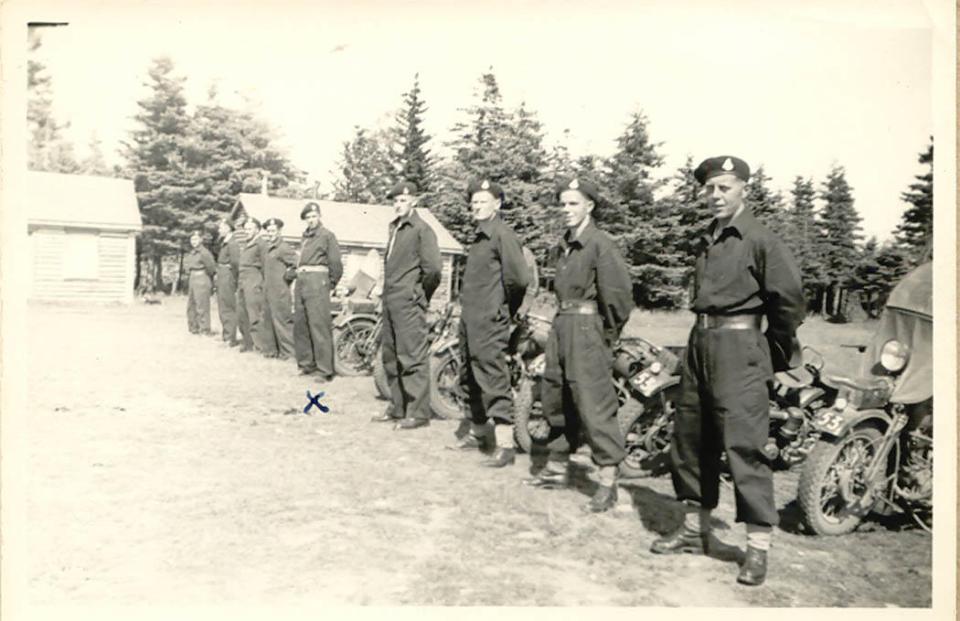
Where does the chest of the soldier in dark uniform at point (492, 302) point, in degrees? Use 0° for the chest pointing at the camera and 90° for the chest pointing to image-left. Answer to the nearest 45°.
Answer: approximately 45°

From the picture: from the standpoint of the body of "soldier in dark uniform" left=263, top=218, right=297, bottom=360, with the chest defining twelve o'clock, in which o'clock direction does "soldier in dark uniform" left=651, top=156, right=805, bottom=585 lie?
"soldier in dark uniform" left=651, top=156, right=805, bottom=585 is roughly at 10 o'clock from "soldier in dark uniform" left=263, top=218, right=297, bottom=360.

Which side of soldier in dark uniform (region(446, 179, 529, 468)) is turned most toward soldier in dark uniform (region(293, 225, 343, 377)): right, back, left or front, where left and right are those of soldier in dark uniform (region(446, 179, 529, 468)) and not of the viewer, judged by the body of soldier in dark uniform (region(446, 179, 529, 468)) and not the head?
right

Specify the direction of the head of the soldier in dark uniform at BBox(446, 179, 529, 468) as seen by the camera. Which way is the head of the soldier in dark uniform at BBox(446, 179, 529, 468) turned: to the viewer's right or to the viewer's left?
to the viewer's left

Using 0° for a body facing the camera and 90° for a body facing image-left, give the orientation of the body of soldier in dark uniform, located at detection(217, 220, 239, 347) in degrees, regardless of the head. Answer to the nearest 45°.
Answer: approximately 45°

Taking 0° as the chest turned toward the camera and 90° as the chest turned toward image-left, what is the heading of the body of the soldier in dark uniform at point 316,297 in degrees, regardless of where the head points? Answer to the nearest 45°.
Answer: approximately 45°
